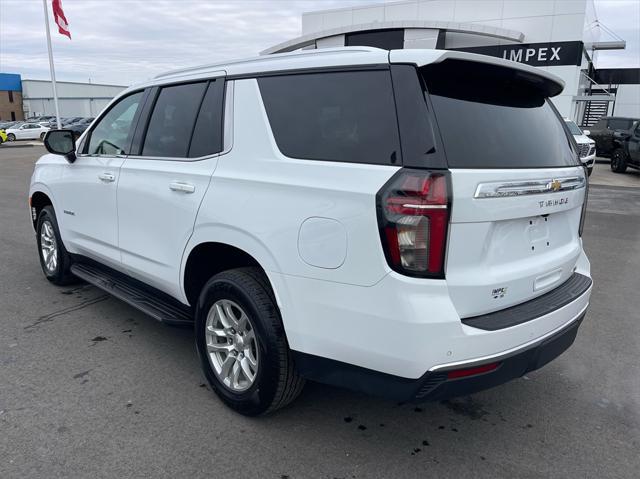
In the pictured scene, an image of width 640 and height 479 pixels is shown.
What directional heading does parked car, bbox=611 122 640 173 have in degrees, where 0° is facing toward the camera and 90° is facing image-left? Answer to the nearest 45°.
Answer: approximately 45°

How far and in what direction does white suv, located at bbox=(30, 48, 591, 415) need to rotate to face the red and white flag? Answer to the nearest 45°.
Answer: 0° — it already faces it

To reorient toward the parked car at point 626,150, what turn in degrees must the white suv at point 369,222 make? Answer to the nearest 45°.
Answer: approximately 90° to its right

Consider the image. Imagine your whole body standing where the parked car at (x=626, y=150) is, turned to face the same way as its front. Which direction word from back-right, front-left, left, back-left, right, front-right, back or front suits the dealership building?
right

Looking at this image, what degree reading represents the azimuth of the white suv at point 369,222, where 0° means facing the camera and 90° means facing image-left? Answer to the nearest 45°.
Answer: approximately 135°

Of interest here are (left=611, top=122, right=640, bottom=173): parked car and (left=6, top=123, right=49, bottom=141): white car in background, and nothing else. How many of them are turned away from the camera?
0

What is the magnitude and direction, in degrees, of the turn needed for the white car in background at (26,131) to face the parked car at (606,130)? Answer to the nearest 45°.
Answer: approximately 135° to its left

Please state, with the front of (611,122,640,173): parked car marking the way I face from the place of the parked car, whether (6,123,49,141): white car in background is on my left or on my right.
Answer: on my right

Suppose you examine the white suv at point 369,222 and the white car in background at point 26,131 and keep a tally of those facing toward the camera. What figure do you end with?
0

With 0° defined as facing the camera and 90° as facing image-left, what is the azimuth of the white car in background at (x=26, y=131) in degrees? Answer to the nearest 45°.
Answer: approximately 90°

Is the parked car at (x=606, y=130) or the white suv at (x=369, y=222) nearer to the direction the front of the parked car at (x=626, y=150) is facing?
the white suv

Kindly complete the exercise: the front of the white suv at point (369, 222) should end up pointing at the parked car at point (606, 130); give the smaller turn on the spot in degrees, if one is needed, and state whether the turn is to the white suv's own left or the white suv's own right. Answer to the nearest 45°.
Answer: approximately 90° to the white suv's own right

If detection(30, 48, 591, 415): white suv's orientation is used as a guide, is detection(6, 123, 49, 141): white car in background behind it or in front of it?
in front
